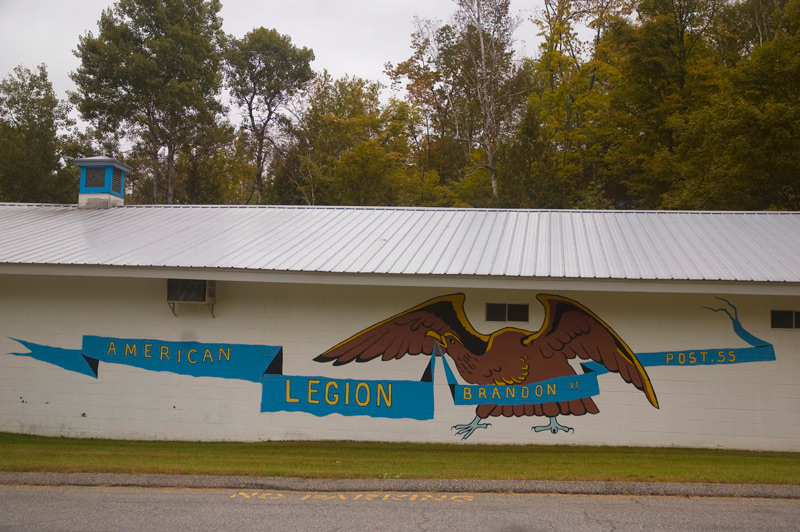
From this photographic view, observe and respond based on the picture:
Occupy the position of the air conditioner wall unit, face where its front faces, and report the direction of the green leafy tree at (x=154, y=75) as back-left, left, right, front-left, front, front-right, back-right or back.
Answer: back

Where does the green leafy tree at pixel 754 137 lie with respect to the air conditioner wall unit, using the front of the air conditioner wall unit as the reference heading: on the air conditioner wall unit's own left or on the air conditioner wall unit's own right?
on the air conditioner wall unit's own left

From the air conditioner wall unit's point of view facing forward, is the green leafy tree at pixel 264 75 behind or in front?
behind

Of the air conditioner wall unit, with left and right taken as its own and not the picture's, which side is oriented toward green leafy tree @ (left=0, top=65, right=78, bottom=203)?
back

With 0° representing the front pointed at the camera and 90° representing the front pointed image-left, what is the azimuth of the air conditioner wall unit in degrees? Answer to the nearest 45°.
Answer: approximately 0°
